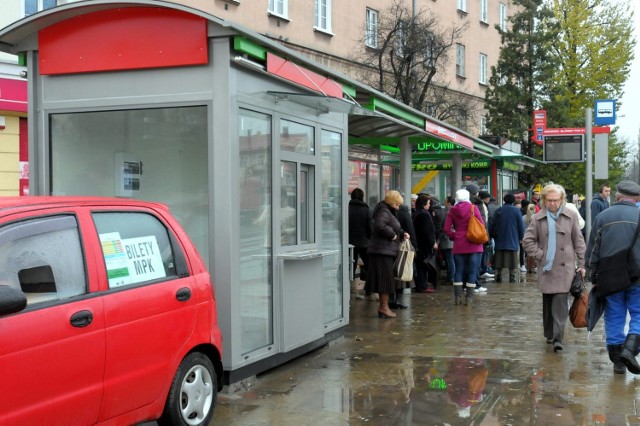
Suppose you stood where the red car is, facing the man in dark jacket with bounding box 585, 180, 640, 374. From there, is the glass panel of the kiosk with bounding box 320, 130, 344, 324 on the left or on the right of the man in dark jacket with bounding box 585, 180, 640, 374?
left

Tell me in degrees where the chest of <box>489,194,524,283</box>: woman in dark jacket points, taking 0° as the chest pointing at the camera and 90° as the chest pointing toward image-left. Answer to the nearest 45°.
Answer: approximately 180°

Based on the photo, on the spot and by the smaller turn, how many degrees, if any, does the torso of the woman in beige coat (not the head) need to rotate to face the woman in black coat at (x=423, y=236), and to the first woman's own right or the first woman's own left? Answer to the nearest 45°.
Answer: approximately 135° to the first woman's own right
